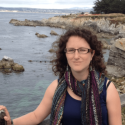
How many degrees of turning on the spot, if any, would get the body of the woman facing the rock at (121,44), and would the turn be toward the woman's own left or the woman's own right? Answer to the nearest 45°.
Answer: approximately 180°

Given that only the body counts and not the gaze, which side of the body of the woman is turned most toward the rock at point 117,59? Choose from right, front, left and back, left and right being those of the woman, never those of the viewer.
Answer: back

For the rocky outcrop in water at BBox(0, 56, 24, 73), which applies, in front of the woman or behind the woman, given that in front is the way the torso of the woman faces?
behind

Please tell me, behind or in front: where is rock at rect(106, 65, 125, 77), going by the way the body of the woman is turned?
behind

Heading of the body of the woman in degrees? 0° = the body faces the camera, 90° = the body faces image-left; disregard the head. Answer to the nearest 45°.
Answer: approximately 0°
